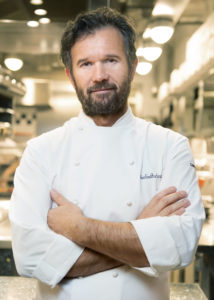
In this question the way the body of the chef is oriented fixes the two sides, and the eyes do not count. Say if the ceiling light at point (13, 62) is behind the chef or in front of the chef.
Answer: behind

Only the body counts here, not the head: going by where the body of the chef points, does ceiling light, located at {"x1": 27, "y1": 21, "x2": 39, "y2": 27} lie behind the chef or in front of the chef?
behind

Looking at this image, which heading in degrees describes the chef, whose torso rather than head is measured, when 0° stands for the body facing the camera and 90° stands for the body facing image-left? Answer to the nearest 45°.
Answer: approximately 0°

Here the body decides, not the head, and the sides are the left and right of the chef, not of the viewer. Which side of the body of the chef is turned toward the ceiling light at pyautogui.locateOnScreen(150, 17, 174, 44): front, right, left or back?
back
